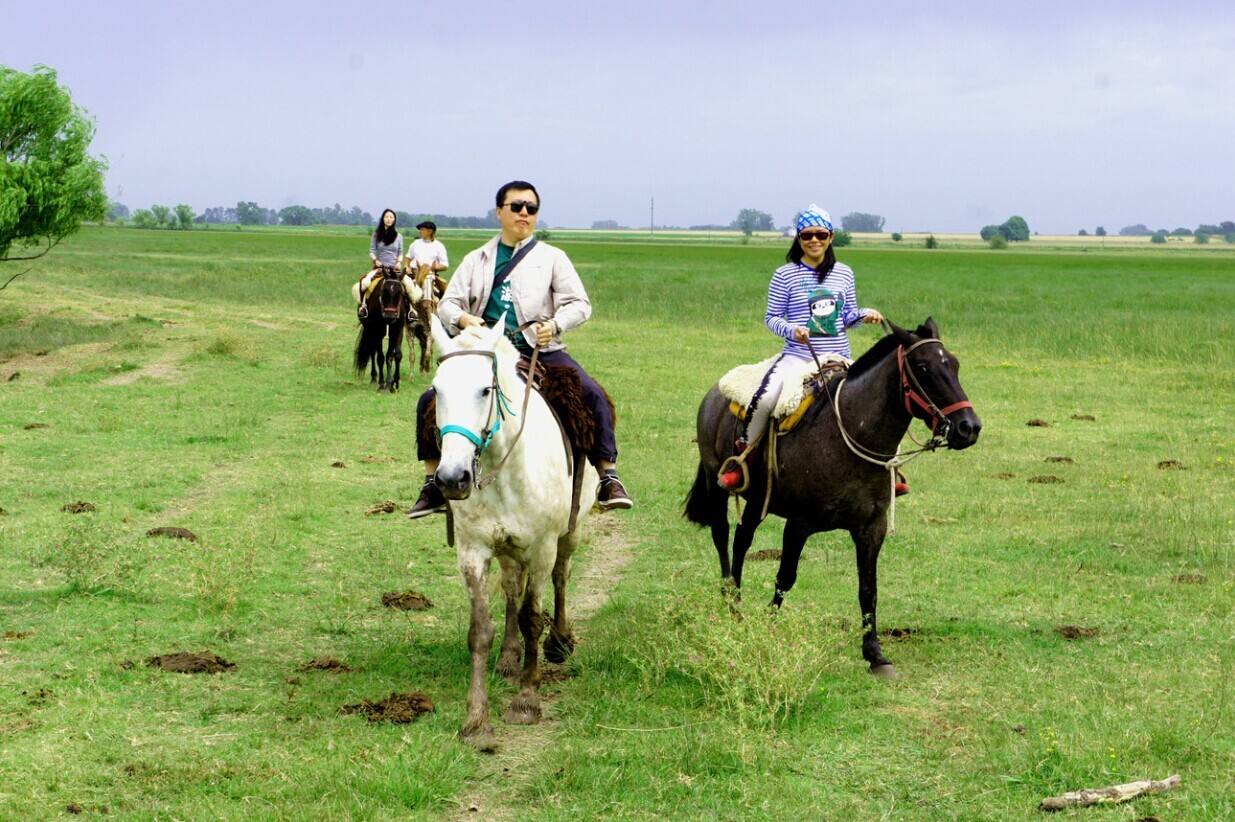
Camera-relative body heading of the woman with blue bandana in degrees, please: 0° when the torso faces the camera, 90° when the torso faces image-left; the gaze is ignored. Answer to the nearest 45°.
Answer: approximately 0°

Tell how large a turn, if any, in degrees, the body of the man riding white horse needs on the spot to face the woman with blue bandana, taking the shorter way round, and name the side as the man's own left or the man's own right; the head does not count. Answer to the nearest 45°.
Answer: approximately 135° to the man's own left

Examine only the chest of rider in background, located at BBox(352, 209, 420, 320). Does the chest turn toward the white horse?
yes

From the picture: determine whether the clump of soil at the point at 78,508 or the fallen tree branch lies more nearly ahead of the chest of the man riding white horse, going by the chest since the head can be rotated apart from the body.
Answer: the fallen tree branch

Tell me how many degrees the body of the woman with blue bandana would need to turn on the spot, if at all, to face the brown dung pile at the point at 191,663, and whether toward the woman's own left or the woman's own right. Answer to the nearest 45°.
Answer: approximately 45° to the woman's own right

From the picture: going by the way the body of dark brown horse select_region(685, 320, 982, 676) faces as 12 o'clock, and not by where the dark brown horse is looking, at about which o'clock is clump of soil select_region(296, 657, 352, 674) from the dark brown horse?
The clump of soil is roughly at 4 o'clock from the dark brown horse.
